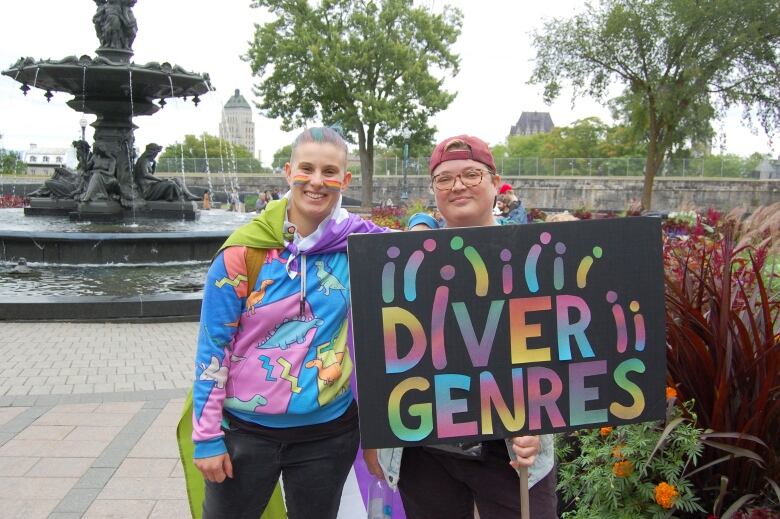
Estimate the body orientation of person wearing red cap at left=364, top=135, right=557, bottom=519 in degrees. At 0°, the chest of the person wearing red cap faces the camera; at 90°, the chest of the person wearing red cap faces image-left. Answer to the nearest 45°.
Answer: approximately 0°

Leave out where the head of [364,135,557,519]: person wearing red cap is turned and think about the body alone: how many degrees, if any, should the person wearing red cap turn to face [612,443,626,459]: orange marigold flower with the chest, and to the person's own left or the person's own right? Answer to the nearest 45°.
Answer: approximately 135° to the person's own left

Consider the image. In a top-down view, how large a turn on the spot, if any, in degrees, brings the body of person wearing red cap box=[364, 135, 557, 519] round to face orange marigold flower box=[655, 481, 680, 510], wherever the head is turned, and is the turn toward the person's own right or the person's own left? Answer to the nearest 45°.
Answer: approximately 90° to the person's own left

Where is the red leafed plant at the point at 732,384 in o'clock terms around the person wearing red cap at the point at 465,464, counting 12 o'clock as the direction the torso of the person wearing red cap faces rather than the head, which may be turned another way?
The red leafed plant is roughly at 8 o'clock from the person wearing red cap.

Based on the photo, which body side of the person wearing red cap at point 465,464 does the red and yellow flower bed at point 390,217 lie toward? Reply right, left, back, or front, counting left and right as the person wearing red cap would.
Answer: back

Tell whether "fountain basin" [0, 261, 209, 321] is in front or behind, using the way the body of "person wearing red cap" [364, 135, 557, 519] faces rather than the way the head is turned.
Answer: behind

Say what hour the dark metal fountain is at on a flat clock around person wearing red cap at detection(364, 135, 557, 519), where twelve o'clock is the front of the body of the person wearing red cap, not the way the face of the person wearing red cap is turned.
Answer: The dark metal fountain is roughly at 5 o'clock from the person wearing red cap.

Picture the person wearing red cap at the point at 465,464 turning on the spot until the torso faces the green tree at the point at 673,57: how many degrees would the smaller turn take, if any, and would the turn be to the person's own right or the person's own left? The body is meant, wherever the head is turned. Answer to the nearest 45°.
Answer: approximately 180°

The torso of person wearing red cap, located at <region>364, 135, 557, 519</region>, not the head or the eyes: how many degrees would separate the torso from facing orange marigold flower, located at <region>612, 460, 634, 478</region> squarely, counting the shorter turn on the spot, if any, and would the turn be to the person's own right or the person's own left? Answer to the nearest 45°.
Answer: approximately 135° to the person's own left

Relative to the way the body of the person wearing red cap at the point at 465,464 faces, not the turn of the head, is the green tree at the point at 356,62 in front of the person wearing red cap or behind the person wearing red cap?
behind
